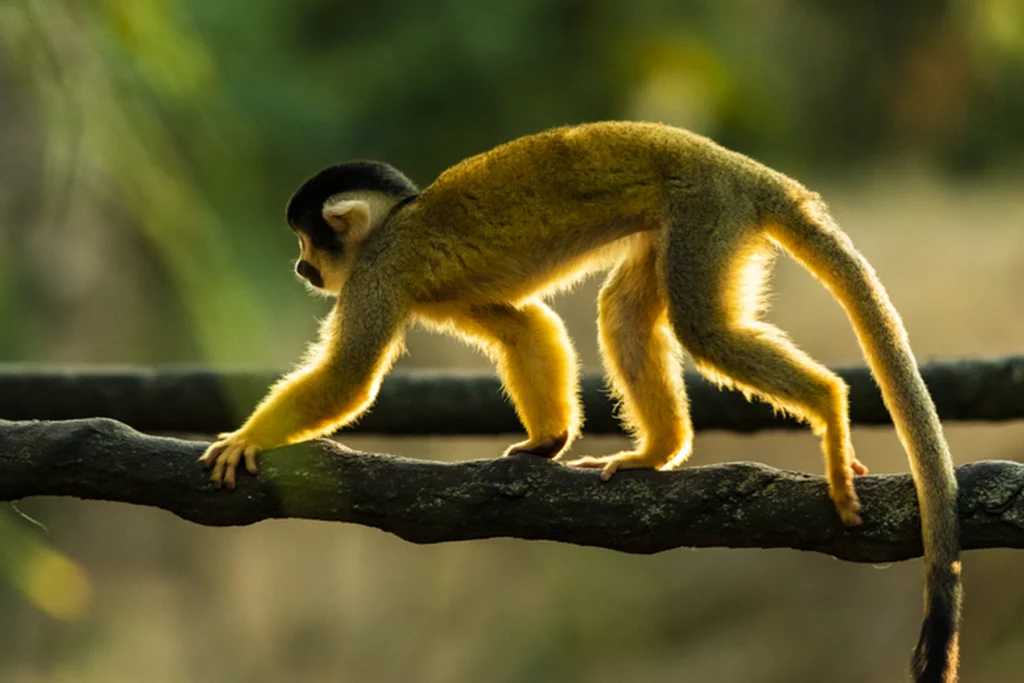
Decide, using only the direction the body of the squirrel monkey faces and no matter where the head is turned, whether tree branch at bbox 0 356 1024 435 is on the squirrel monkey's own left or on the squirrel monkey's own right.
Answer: on the squirrel monkey's own right

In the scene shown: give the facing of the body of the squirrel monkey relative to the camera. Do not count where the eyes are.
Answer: to the viewer's left
